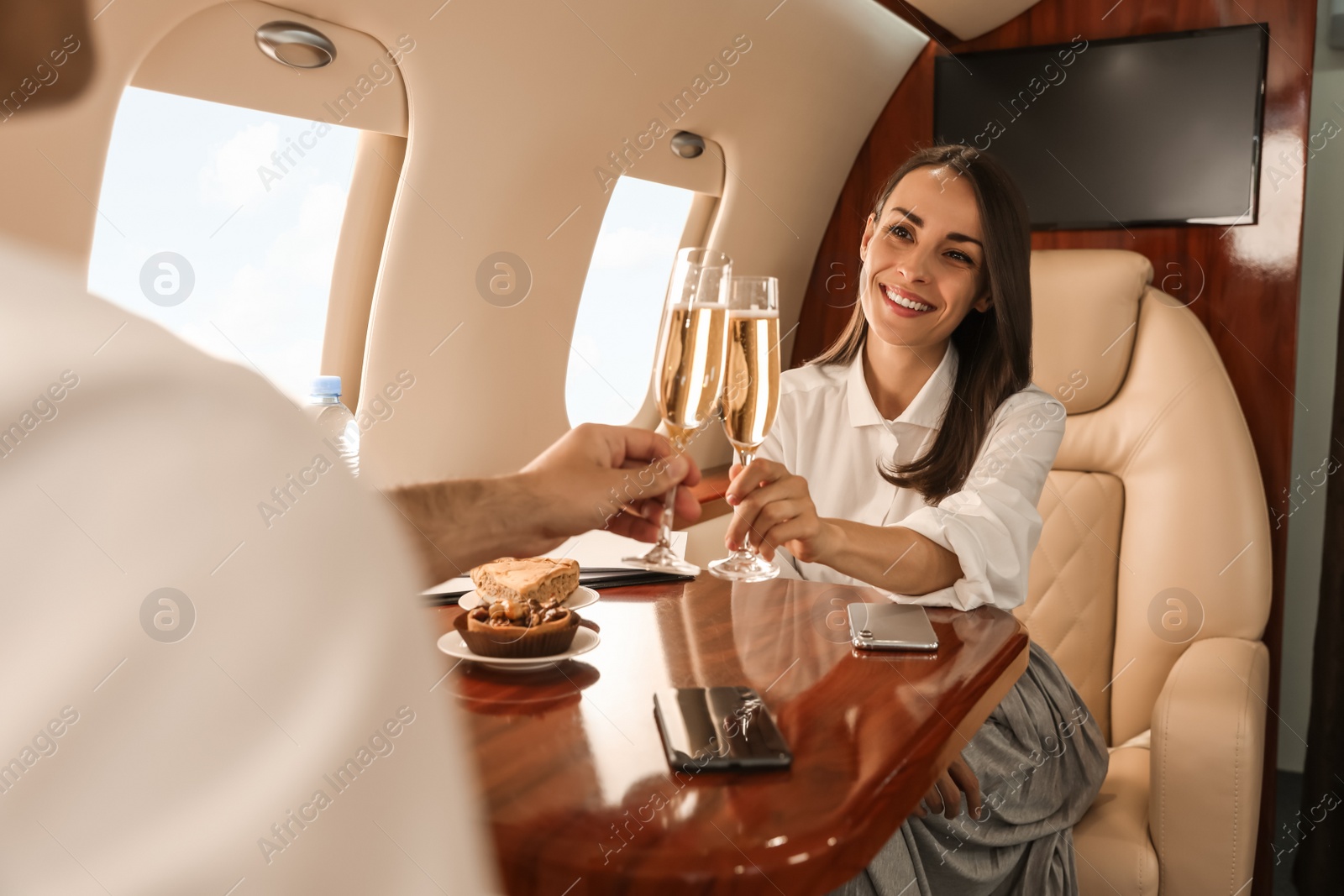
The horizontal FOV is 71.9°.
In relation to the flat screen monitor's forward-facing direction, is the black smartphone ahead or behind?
ahead

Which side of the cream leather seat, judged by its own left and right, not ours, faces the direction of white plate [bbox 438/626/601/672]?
front

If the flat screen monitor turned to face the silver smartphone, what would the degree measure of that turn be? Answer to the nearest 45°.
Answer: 0° — it already faces it

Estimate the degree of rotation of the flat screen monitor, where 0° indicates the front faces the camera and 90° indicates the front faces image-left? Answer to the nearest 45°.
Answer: approximately 0°

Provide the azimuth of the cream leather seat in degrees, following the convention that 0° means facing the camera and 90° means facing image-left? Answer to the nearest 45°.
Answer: approximately 0°

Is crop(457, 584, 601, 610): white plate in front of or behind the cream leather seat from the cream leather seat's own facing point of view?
in front

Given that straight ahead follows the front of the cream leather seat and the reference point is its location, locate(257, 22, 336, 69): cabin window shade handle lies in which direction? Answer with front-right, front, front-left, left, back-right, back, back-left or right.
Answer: front-right

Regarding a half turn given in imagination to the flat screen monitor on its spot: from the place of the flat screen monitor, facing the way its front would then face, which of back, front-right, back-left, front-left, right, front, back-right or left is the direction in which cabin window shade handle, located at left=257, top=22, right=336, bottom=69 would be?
back-left

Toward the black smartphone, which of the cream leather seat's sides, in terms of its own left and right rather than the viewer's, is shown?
front

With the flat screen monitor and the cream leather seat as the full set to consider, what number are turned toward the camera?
2

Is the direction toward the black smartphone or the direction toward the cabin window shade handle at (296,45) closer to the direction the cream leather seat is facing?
the black smartphone
